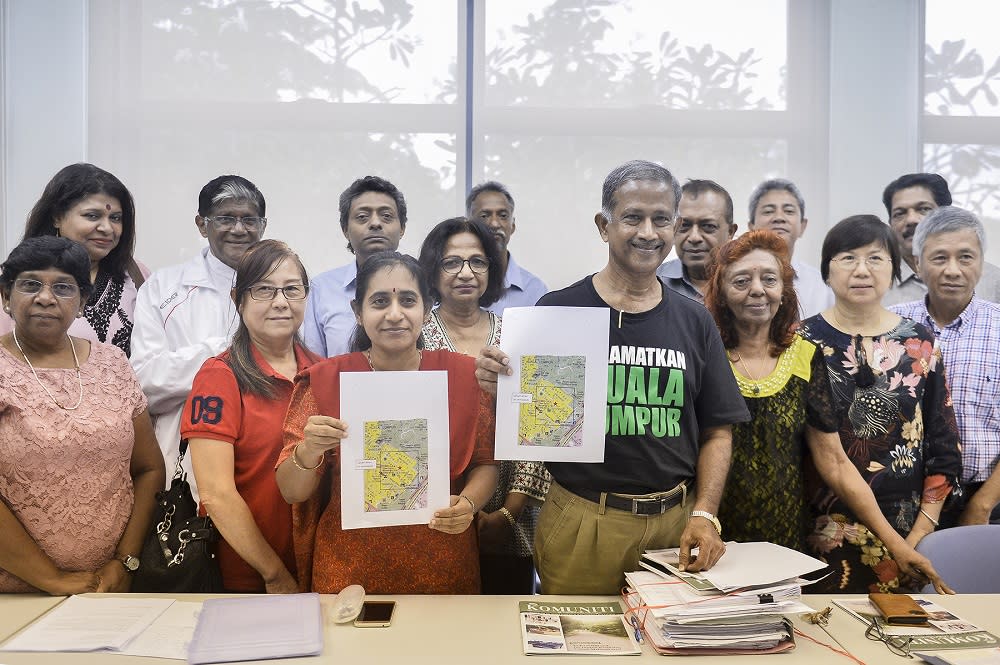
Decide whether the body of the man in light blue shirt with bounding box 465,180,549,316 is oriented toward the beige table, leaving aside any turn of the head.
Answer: yes

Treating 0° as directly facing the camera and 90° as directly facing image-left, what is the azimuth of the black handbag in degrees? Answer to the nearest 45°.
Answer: approximately 0°

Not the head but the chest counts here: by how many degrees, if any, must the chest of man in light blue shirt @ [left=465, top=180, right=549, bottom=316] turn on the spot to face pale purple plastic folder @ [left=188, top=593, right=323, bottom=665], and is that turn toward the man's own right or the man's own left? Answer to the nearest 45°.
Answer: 0° — they already face it

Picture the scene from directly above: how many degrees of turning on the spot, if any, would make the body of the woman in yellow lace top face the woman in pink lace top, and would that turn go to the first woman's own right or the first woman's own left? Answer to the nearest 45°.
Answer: approximately 45° to the first woman's own right

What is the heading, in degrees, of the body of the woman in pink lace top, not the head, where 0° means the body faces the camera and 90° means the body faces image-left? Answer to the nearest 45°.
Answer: approximately 0°

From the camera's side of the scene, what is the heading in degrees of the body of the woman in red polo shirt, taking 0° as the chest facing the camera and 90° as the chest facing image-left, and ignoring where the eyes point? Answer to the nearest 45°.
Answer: approximately 315°

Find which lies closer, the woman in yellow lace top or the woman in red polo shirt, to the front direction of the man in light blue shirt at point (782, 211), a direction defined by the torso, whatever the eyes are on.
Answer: the woman in yellow lace top

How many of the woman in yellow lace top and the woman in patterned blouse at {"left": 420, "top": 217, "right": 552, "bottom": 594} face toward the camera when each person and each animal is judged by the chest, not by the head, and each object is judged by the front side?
2
